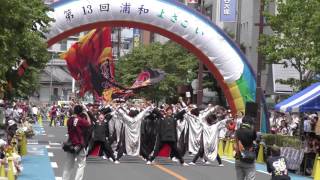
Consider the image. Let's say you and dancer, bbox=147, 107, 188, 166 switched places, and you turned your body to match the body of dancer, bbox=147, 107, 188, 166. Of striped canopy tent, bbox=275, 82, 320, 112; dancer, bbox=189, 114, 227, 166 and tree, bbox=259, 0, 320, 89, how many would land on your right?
0

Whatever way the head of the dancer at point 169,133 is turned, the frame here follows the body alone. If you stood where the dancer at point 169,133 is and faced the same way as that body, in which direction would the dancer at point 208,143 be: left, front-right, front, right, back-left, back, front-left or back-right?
left

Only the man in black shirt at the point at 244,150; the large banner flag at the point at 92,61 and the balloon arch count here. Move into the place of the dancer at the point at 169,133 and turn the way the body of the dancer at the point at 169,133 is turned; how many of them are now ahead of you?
1

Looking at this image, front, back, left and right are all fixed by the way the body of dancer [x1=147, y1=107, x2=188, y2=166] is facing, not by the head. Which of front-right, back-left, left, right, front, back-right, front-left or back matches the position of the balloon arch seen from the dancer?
back

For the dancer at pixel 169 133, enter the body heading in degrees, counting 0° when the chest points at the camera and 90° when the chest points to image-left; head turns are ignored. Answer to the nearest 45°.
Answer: approximately 0°

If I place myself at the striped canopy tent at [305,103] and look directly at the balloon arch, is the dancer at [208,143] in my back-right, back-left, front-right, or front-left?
front-left

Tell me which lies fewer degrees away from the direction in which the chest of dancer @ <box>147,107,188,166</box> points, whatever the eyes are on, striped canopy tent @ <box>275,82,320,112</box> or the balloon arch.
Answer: the striped canopy tent

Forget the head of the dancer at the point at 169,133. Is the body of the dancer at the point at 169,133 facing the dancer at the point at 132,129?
no

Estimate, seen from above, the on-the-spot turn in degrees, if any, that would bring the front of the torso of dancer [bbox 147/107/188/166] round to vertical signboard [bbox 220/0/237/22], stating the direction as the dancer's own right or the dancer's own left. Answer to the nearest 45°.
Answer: approximately 180°
